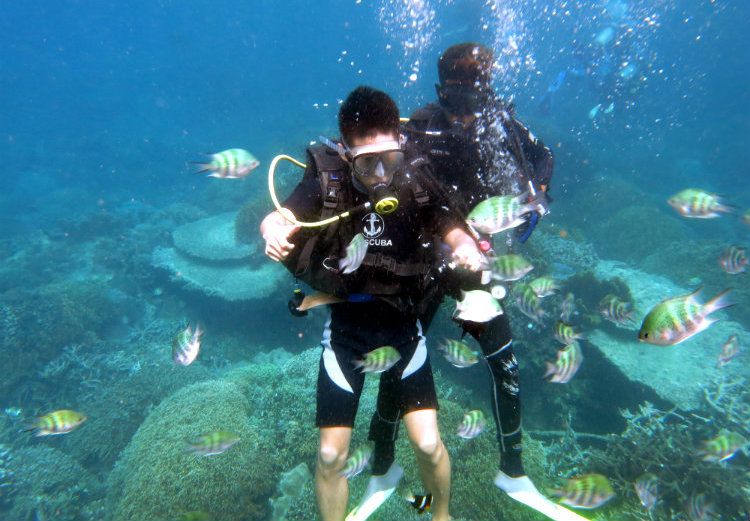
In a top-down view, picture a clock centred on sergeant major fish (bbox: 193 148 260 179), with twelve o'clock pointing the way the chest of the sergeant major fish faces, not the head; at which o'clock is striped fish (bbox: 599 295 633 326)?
The striped fish is roughly at 11 o'clock from the sergeant major fish.

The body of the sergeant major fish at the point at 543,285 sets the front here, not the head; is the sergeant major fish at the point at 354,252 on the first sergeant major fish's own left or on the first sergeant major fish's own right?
on the first sergeant major fish's own left

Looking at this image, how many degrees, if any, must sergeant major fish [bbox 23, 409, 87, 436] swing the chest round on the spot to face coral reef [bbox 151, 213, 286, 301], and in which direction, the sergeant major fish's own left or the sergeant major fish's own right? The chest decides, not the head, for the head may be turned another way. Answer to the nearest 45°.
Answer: approximately 45° to the sergeant major fish's own left

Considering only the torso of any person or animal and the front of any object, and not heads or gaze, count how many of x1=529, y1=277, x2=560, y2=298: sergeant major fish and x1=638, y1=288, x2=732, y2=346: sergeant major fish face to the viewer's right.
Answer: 0

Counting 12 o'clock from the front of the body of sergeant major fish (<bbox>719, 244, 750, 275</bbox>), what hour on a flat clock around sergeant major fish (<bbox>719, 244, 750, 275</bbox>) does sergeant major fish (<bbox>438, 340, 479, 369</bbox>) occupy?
sergeant major fish (<bbox>438, 340, 479, 369</bbox>) is roughly at 10 o'clock from sergeant major fish (<bbox>719, 244, 750, 275</bbox>).

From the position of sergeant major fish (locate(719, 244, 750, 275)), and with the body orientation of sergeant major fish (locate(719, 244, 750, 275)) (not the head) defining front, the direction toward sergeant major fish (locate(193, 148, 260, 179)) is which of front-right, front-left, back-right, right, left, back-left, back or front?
front-left

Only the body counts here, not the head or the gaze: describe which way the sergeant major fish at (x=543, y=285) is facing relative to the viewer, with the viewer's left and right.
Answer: facing to the left of the viewer

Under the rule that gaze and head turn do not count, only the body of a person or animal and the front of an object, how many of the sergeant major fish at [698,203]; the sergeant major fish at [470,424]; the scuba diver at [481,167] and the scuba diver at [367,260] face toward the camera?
2
